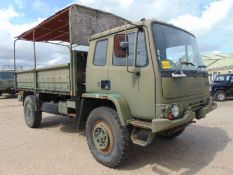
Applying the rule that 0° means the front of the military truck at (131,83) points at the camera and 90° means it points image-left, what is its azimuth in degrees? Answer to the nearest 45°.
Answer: approximately 315°

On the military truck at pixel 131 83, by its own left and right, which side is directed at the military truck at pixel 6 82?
back

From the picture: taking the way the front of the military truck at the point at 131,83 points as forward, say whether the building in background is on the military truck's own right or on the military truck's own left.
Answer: on the military truck's own left

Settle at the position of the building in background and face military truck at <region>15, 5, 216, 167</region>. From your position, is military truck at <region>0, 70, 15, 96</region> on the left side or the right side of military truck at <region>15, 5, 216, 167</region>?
right
